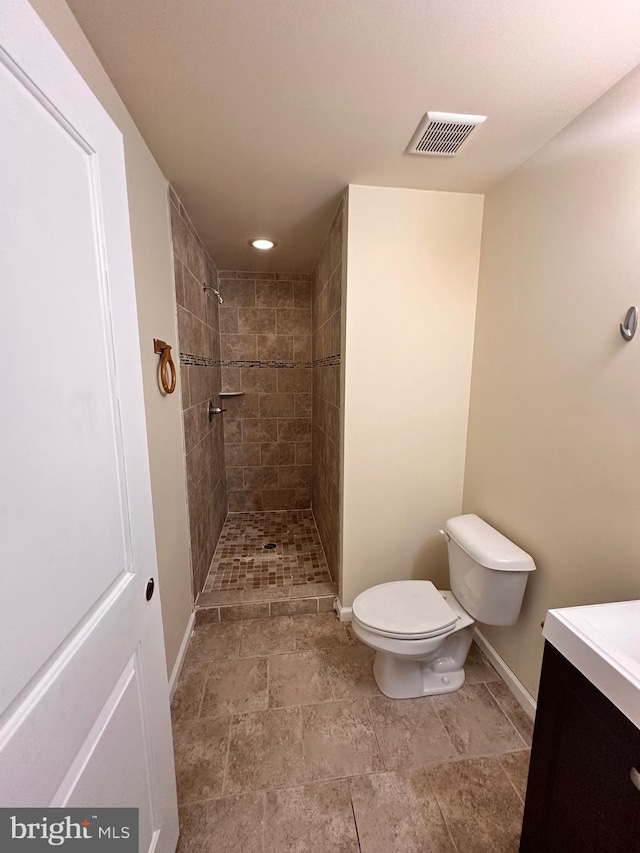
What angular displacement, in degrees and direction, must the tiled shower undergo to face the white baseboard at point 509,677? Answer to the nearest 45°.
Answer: approximately 45° to its left

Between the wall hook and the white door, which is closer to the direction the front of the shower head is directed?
the wall hook

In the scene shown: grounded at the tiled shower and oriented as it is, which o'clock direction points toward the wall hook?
The wall hook is roughly at 11 o'clock from the tiled shower.

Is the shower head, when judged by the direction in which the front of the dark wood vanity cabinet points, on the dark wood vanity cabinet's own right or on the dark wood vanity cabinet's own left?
on the dark wood vanity cabinet's own right

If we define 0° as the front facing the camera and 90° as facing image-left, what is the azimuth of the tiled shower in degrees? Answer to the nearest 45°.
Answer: approximately 0°

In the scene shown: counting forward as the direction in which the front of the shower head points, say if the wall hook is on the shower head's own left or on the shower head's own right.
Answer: on the shower head's own right

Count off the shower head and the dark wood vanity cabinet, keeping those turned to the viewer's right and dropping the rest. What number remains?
1

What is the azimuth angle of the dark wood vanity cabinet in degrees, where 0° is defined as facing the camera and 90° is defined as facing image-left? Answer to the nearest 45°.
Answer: approximately 45°

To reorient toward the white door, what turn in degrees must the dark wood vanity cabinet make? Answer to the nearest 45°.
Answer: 0° — it already faces it

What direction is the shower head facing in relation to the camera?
to the viewer's right

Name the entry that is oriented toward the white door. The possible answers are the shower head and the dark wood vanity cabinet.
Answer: the dark wood vanity cabinet

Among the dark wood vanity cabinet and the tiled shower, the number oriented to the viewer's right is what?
0

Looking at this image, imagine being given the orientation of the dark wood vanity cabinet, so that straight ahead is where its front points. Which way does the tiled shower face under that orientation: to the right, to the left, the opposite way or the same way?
to the left

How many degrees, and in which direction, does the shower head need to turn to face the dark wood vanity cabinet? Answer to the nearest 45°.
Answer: approximately 90° to its right
